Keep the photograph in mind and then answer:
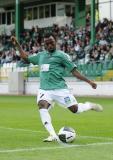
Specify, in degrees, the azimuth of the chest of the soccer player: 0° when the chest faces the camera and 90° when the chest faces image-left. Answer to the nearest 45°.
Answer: approximately 45°
